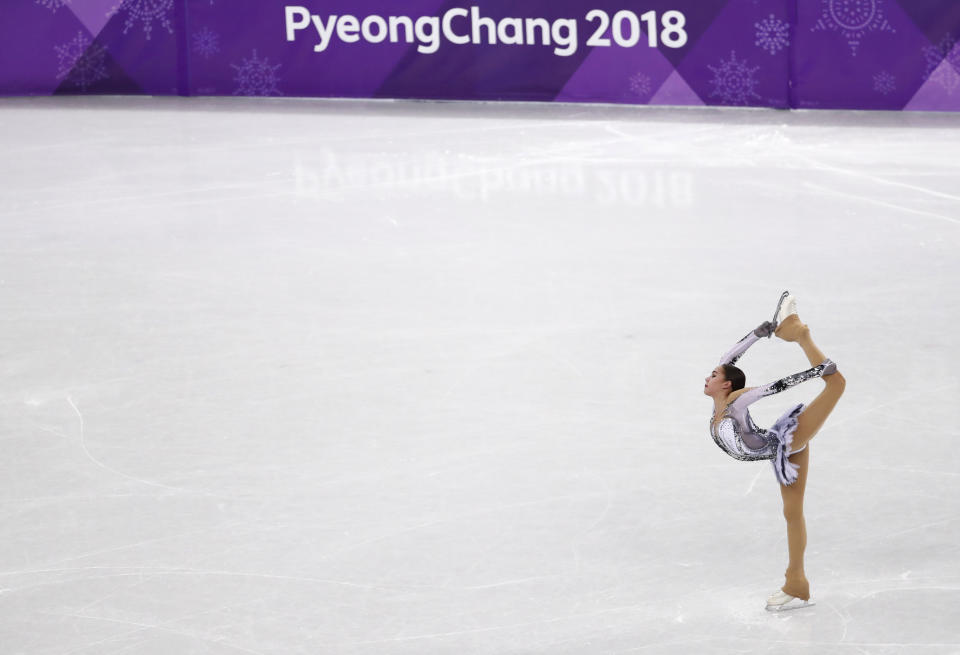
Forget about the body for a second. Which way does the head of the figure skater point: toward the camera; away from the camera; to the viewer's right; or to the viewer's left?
to the viewer's left

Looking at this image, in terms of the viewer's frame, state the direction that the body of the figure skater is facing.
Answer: to the viewer's left

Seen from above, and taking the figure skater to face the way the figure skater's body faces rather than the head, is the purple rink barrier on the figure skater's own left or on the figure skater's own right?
on the figure skater's own right
